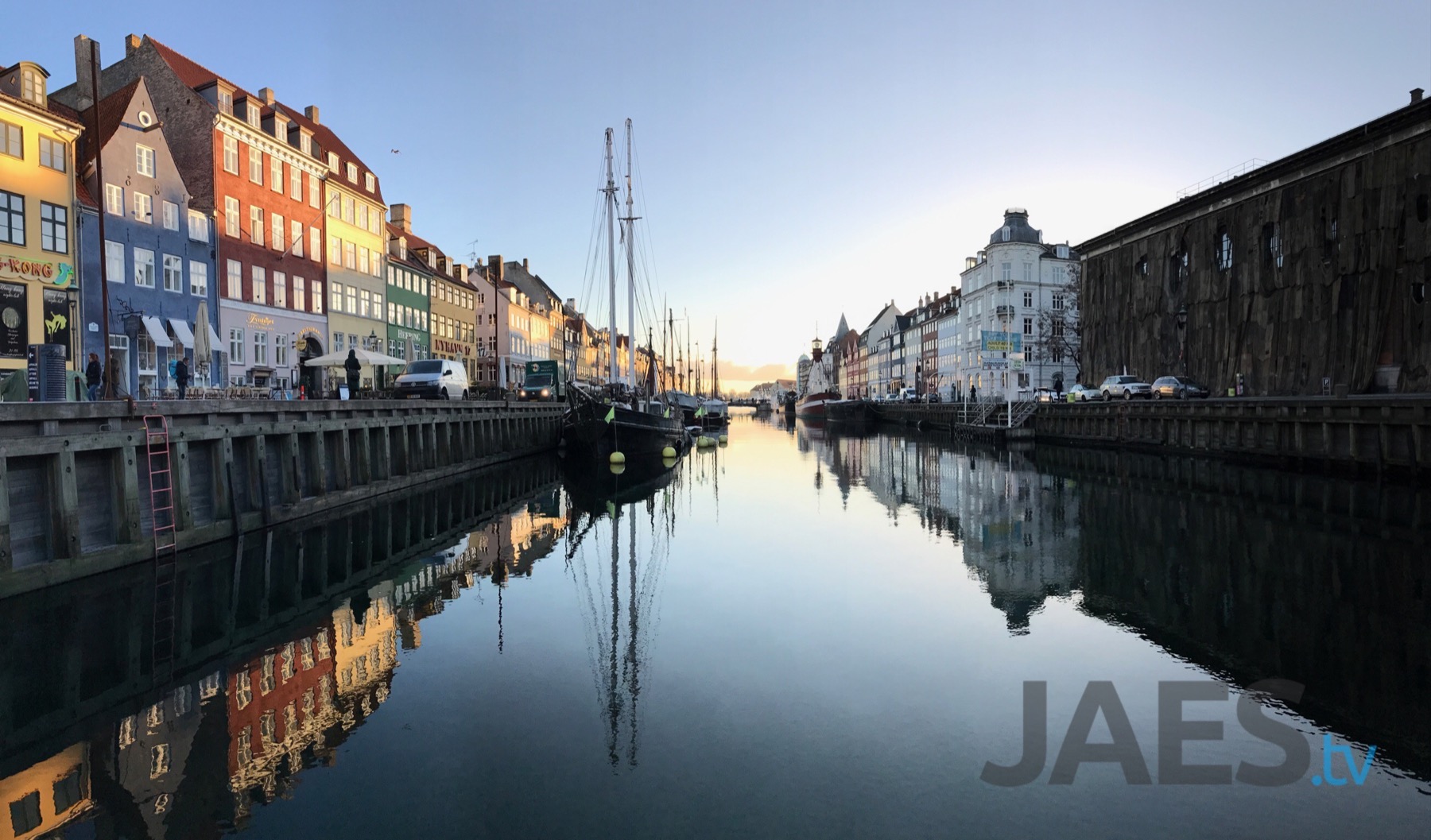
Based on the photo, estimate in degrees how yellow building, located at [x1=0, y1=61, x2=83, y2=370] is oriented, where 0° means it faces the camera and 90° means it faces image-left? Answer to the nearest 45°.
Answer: approximately 315°

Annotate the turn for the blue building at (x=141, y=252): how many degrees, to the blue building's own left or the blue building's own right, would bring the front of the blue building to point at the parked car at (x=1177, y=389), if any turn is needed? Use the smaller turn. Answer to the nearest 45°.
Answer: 0° — it already faces it

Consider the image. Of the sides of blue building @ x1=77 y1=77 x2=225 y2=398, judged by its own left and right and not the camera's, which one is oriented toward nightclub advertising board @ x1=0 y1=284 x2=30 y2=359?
right

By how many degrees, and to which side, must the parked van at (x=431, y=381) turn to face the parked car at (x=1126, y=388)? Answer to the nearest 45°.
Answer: approximately 135° to its left

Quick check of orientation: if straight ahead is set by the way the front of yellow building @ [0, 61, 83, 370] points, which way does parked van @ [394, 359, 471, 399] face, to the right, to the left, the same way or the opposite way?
to the right

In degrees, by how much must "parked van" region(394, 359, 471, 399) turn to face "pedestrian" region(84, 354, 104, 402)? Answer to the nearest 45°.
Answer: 0° — it already faces them

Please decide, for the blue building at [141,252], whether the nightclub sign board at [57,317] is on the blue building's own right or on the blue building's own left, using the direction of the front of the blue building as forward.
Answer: on the blue building's own right

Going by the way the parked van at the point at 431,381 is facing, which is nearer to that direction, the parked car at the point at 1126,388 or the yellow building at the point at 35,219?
the yellow building

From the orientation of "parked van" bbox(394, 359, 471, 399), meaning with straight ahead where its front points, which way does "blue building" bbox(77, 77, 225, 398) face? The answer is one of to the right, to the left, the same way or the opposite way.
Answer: to the left

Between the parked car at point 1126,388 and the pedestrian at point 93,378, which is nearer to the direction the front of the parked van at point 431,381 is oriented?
the pedestrian
